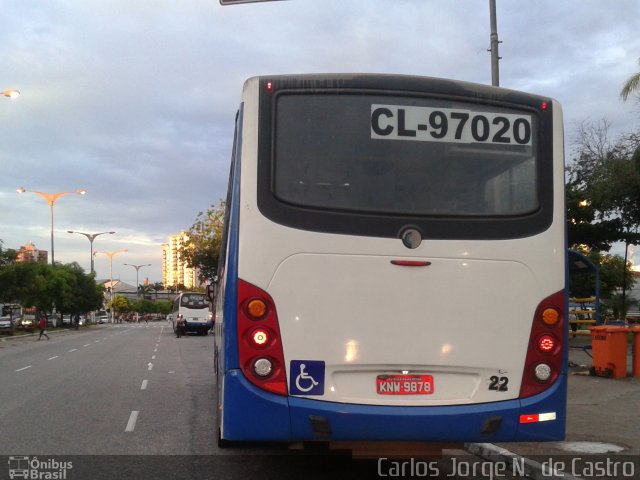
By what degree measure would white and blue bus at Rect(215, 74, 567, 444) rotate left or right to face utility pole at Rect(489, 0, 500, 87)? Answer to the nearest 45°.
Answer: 0° — it already faces it

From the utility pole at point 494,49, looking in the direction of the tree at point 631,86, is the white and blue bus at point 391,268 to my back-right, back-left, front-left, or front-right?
back-right

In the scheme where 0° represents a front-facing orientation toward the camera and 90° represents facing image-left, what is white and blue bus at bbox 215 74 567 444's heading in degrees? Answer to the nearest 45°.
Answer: approximately 180°
